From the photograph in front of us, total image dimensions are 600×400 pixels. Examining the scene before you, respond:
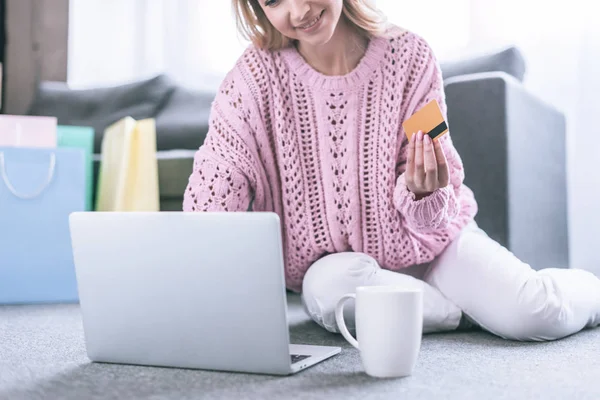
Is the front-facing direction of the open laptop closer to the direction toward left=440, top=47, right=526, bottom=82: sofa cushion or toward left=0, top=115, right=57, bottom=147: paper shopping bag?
the sofa cushion

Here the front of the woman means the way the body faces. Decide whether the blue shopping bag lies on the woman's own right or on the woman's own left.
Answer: on the woman's own right

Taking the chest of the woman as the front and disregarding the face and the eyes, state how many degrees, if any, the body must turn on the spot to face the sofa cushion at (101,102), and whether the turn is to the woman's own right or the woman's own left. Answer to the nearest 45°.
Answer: approximately 135° to the woman's own right

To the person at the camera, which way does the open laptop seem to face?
facing away from the viewer and to the right of the viewer

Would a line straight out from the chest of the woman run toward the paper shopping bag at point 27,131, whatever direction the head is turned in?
no

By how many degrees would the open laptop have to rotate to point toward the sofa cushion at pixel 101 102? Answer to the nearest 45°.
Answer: approximately 45° to its left

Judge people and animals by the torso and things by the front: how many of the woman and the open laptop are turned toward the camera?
1

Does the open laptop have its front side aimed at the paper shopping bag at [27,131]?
no

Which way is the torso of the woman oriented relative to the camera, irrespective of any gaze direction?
toward the camera

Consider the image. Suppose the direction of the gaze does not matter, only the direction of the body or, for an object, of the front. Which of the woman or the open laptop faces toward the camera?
the woman

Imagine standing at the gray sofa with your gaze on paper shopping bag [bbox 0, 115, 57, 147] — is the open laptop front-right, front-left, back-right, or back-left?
front-left

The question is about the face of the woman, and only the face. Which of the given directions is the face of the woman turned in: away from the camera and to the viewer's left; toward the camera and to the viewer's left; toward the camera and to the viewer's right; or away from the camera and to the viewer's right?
toward the camera and to the viewer's left

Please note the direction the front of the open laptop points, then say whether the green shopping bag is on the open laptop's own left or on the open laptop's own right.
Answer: on the open laptop's own left

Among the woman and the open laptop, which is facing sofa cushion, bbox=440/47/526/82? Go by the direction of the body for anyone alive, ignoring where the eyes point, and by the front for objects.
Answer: the open laptop

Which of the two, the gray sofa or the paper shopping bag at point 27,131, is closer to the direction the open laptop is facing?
the gray sofa

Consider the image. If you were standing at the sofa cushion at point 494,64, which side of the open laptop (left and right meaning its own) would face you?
front
